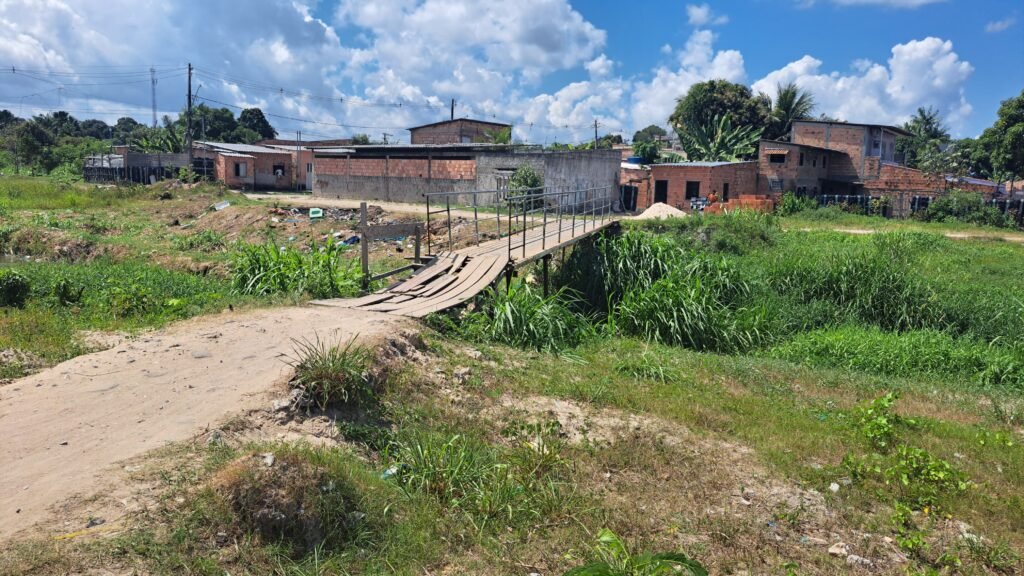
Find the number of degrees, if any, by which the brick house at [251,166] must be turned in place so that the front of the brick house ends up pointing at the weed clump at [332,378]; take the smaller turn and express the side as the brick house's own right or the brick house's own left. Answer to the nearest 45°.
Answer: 0° — it already faces it

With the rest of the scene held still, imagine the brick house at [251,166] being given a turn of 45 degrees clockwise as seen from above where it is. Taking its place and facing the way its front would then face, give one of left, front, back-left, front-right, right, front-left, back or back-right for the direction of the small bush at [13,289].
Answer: front-left

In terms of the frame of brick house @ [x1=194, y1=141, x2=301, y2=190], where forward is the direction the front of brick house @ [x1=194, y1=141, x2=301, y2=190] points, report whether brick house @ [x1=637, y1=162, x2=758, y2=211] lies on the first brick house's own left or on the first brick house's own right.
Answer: on the first brick house's own left

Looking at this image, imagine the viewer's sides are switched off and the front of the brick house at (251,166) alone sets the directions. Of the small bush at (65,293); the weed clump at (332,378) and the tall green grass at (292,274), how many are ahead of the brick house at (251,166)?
3

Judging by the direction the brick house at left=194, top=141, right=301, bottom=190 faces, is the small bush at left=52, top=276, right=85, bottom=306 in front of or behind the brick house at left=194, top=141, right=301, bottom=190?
in front

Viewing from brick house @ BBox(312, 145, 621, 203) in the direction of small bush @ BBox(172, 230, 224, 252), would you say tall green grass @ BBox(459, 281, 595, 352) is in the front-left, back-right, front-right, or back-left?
front-left

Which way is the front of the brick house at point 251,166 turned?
toward the camera

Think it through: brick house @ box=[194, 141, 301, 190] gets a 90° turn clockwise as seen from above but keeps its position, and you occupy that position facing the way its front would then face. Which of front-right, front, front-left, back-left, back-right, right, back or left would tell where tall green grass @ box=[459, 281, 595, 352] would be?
left

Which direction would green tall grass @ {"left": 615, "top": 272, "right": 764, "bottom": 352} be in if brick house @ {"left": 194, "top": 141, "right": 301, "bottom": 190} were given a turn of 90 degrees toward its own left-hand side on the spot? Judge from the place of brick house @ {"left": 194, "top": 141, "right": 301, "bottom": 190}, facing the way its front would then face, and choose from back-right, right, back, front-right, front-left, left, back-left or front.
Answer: right

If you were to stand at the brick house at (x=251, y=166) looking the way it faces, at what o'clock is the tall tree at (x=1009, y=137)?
The tall tree is roughly at 10 o'clock from the brick house.

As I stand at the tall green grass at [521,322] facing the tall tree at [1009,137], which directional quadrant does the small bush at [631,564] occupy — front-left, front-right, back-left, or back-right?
back-right

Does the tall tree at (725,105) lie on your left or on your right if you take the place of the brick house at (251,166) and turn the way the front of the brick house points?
on your left

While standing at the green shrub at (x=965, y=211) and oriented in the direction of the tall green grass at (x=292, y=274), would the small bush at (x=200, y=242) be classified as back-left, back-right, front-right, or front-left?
front-right

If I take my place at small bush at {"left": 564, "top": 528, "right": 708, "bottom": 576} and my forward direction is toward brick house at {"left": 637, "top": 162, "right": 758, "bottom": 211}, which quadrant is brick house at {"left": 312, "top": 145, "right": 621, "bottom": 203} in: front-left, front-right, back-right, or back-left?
front-left

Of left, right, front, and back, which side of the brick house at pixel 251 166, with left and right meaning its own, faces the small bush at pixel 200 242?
front

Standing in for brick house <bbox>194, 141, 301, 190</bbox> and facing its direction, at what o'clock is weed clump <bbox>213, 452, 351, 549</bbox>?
The weed clump is roughly at 12 o'clock from the brick house.

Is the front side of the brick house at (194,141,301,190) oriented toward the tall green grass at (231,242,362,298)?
yes

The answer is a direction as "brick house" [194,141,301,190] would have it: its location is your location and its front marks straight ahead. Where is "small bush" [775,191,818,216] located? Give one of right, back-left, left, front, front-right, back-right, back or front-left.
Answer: front-left
